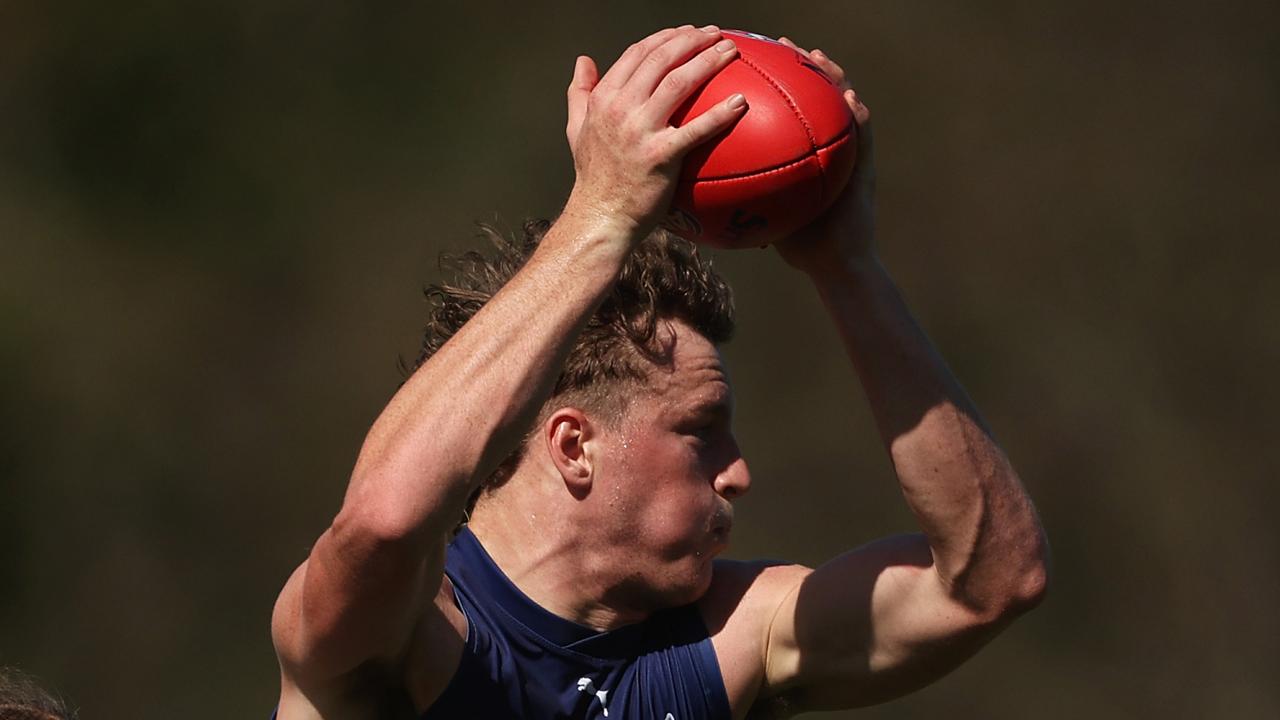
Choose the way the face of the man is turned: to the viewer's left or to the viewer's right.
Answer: to the viewer's right

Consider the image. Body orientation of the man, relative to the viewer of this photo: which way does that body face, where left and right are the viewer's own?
facing the viewer and to the right of the viewer
